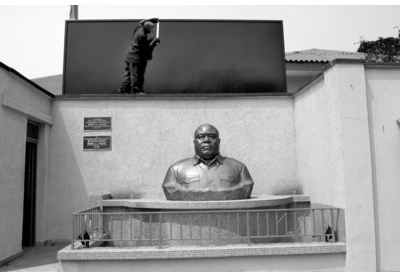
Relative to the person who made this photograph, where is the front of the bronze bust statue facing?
facing the viewer

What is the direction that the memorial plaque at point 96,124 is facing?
toward the camera

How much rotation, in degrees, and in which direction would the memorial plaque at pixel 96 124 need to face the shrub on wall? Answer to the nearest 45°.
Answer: approximately 90° to its left

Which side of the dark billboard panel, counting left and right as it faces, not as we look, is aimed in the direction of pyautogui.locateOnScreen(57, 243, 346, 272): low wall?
front

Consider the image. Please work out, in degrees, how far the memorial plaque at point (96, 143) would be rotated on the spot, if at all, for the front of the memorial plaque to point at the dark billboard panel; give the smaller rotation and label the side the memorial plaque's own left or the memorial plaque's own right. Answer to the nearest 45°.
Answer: approximately 135° to the memorial plaque's own left

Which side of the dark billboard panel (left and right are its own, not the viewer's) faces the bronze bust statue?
front

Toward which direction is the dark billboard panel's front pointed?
toward the camera

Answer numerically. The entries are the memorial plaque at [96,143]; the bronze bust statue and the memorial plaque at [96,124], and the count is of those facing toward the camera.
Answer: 3

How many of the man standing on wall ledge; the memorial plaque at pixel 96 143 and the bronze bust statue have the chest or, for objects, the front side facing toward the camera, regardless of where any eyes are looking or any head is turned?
2

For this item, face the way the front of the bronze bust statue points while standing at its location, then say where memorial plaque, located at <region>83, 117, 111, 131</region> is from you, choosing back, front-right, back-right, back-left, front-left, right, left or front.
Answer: back-right

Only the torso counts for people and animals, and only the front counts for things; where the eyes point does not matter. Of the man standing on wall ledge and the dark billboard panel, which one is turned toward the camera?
the dark billboard panel

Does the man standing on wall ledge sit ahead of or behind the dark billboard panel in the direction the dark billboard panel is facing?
ahead
